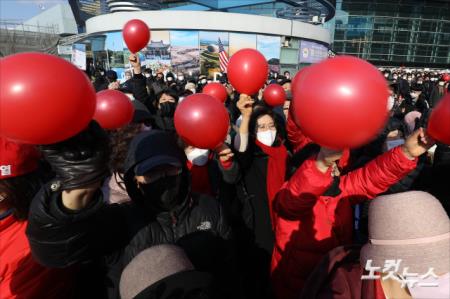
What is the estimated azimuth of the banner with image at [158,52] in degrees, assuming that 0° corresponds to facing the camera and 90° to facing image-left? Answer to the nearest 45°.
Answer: approximately 0°

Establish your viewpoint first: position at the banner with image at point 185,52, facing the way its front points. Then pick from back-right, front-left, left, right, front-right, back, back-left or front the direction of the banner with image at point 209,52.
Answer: left

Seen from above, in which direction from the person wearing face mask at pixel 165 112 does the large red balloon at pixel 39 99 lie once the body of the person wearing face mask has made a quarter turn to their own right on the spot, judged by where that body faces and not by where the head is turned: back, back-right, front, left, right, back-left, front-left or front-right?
left

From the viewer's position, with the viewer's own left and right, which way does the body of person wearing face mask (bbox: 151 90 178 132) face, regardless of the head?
facing the viewer

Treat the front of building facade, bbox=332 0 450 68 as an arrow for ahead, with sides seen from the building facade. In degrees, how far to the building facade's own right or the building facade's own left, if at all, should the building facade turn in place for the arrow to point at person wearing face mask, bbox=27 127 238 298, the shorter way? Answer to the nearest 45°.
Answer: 0° — it already faces them

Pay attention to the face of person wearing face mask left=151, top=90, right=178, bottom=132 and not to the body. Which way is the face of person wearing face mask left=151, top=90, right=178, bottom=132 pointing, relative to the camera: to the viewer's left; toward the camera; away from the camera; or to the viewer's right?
toward the camera

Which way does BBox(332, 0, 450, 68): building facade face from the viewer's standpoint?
toward the camera

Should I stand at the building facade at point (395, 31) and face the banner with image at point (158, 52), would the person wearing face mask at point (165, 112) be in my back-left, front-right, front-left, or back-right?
front-left

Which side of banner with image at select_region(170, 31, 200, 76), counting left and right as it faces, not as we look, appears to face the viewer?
front

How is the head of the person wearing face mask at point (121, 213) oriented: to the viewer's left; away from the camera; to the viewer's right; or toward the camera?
toward the camera

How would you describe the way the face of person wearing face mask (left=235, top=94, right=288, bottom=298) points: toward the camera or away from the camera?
toward the camera

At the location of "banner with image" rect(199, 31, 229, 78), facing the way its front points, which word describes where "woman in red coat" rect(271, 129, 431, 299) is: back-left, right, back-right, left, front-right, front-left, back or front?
front

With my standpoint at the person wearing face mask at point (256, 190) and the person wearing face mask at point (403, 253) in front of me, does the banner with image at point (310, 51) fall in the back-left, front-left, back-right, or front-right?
back-left

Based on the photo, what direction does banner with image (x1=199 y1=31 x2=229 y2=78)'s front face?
toward the camera

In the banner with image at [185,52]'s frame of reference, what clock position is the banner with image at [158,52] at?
the banner with image at [158,52] is roughly at 3 o'clock from the banner with image at [185,52].

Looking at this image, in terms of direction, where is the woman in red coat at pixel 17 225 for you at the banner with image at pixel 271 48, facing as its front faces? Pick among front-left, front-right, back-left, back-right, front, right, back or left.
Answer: front
